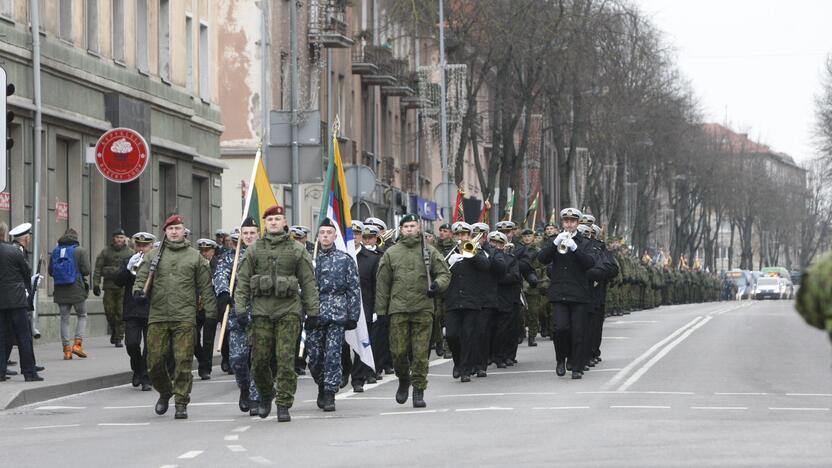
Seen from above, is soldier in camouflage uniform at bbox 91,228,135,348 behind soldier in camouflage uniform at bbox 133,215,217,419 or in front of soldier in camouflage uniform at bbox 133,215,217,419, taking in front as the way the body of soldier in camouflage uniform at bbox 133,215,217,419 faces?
behind

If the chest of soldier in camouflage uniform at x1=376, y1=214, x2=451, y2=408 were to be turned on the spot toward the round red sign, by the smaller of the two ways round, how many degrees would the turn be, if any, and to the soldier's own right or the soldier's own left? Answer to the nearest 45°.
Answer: approximately 135° to the soldier's own right

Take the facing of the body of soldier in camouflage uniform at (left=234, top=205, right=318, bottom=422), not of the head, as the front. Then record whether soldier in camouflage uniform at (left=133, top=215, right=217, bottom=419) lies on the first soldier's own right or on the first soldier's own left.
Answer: on the first soldier's own right
